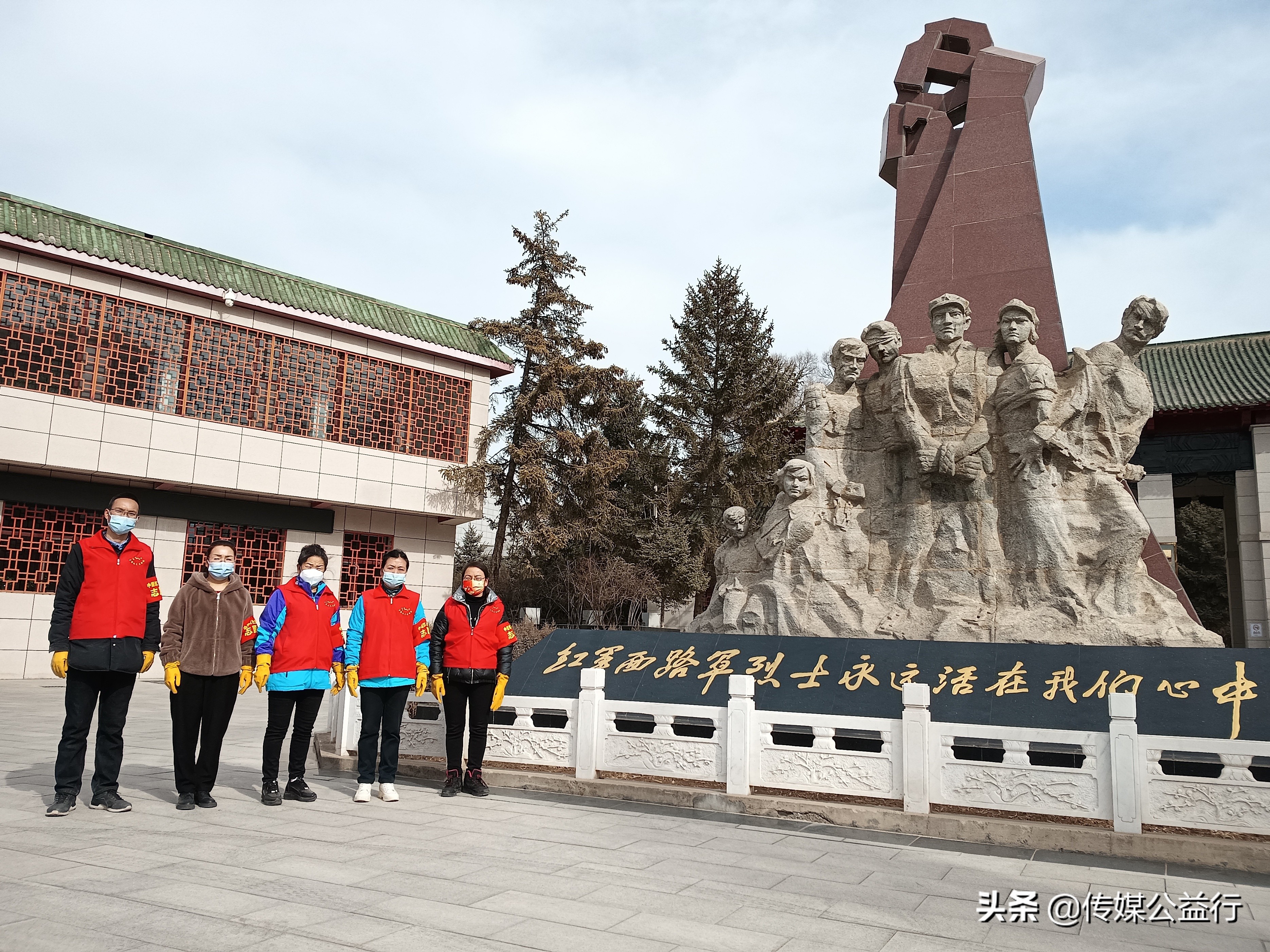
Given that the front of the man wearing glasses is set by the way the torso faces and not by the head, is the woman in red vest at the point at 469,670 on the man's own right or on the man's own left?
on the man's own left

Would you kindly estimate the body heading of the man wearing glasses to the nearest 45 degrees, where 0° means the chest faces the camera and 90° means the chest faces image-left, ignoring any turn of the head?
approximately 0°

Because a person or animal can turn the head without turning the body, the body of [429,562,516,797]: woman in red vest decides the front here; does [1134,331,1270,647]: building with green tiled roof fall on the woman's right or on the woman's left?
on the woman's left

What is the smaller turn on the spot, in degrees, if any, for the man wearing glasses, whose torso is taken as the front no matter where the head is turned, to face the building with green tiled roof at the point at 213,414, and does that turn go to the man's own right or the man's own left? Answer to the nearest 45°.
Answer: approximately 180°

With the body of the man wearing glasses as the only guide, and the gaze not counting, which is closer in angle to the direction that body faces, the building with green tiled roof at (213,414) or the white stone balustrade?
the white stone balustrade

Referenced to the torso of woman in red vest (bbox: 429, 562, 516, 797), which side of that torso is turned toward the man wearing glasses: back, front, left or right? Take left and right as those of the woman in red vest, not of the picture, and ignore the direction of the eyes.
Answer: right

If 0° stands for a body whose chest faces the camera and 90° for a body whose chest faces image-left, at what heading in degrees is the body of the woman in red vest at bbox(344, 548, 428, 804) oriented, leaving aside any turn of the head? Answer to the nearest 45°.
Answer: approximately 0°

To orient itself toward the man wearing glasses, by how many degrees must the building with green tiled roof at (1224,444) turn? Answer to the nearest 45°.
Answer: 0° — it already faces them
